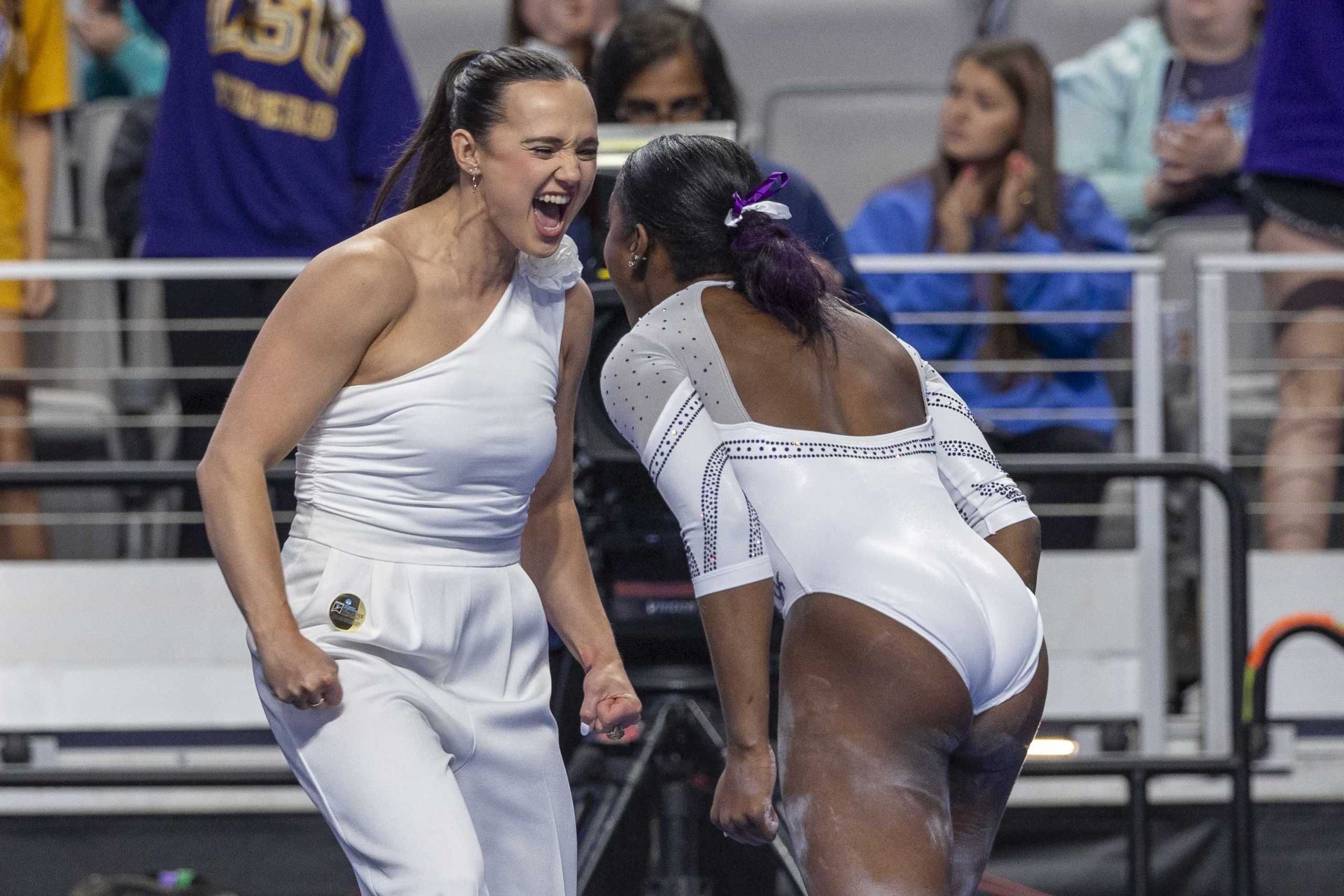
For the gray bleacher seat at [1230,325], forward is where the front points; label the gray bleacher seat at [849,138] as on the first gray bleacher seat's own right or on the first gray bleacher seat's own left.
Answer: on the first gray bleacher seat's own right

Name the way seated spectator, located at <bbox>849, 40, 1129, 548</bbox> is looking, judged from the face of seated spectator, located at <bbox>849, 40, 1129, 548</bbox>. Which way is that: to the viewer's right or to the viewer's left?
to the viewer's left

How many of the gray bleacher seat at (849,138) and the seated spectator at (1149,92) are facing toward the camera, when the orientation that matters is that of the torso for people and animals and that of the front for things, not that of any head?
2

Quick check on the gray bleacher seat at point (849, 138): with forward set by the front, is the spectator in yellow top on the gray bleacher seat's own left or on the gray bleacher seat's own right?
on the gray bleacher seat's own right

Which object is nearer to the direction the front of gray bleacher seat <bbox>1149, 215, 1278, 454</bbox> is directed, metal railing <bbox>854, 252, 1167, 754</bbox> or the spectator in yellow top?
the metal railing

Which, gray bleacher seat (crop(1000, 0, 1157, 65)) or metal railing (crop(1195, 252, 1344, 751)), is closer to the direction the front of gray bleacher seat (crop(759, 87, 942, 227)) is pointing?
the metal railing

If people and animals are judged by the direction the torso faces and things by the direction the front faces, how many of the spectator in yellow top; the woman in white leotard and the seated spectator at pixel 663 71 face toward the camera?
2
